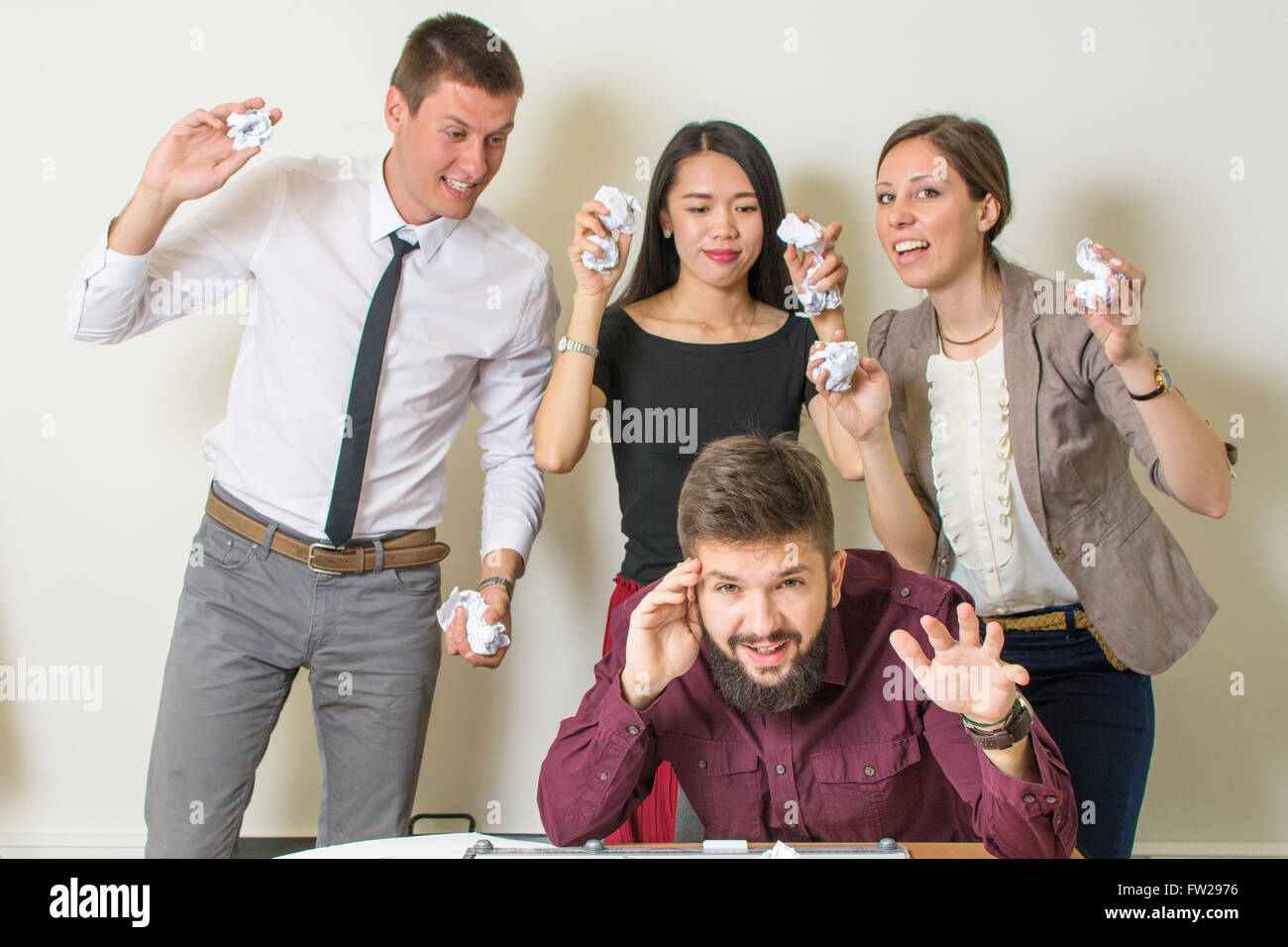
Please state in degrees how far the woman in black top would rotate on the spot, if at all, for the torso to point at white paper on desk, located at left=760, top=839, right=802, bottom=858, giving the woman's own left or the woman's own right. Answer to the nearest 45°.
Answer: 0° — they already face it

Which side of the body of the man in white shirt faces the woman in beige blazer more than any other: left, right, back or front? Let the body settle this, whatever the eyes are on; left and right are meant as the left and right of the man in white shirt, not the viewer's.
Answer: left

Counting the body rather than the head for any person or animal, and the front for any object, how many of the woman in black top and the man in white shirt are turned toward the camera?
2

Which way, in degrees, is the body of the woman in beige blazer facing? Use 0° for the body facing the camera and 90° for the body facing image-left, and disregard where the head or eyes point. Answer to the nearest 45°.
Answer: approximately 45°

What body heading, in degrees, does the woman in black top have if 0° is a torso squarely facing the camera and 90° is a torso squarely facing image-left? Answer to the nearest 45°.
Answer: approximately 0°

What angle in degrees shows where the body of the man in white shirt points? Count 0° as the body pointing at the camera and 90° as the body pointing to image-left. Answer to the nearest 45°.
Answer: approximately 0°
